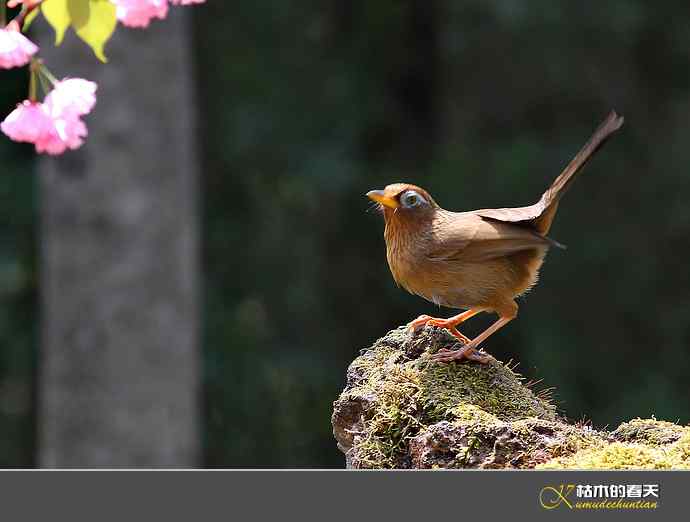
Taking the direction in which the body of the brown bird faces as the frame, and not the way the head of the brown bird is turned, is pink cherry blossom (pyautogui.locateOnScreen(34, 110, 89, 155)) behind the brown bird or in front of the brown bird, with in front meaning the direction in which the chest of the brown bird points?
in front

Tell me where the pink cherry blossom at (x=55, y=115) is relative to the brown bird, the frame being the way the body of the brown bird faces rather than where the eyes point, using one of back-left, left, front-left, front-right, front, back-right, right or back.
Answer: front-left

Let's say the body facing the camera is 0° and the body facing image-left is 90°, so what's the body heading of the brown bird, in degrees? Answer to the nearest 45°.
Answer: approximately 90°

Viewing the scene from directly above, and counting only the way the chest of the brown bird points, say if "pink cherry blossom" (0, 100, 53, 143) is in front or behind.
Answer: in front

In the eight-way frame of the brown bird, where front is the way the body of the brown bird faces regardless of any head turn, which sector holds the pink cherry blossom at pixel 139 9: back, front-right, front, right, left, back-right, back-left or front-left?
front-left
